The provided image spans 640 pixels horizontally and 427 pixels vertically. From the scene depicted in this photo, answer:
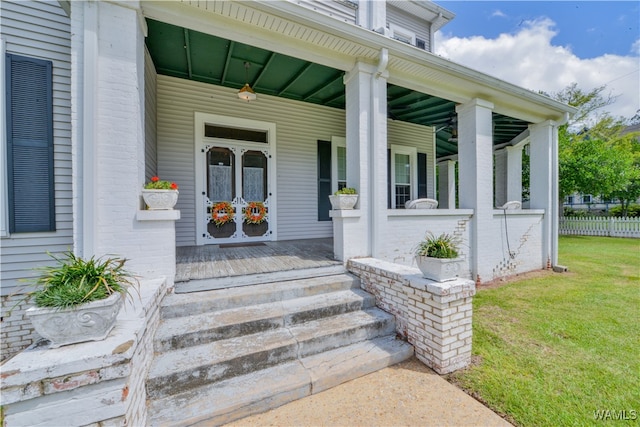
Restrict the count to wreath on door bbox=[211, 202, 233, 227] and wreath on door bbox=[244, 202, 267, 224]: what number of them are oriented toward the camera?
2

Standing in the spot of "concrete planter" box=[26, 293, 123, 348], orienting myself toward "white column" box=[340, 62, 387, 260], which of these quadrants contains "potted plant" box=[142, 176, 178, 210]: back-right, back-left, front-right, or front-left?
front-left

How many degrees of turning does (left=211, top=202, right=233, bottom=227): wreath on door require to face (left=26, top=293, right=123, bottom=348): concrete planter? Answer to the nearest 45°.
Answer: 0° — it already faces it

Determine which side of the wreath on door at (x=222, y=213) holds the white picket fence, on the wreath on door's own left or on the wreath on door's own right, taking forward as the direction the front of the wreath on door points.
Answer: on the wreath on door's own left

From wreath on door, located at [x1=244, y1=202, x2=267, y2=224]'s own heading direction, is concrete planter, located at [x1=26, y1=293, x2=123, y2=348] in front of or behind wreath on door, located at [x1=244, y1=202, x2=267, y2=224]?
in front

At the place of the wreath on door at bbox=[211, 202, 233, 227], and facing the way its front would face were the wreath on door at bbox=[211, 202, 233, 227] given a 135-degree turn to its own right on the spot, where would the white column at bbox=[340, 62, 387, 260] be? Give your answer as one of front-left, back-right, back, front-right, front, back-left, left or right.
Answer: back

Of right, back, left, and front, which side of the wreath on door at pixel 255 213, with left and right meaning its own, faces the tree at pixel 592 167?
left

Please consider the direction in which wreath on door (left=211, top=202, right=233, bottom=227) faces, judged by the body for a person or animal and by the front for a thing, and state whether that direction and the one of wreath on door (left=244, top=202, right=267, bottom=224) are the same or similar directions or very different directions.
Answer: same or similar directions

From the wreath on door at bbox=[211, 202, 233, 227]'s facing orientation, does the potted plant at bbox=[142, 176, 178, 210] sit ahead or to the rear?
ahead

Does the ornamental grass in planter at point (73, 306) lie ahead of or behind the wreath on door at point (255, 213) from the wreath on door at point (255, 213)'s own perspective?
ahead

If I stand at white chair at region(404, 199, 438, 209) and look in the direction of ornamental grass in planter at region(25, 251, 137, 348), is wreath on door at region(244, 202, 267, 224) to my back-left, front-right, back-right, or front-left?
front-right

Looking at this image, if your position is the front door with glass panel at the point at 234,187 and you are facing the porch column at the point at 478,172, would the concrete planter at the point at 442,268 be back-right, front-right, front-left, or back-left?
front-right

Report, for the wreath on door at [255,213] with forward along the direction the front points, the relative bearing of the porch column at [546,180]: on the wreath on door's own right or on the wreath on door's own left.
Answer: on the wreath on door's own left

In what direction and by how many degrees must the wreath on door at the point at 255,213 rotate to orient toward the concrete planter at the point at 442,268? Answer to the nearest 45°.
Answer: approximately 45° to its left

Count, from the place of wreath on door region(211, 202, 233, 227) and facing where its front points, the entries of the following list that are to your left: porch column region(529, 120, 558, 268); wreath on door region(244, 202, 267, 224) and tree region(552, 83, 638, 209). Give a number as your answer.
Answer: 3

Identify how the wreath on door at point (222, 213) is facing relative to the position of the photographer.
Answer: facing the viewer

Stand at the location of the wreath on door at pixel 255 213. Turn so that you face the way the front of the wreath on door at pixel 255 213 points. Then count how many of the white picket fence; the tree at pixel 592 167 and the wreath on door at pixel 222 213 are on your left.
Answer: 2
